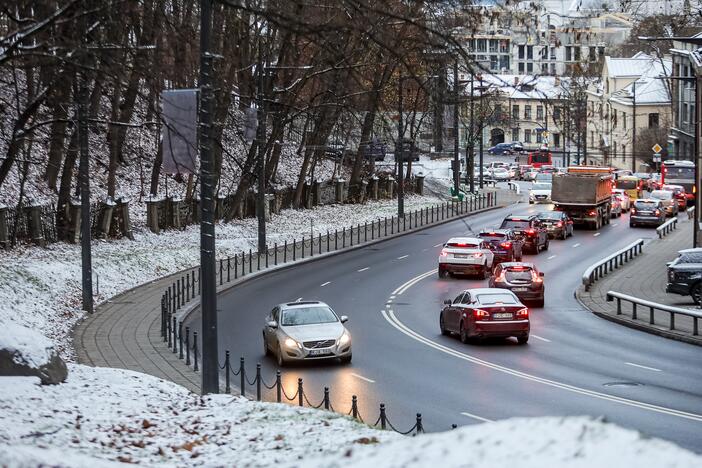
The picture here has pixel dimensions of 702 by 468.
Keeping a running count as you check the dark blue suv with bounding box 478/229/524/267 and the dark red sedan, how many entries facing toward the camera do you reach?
0

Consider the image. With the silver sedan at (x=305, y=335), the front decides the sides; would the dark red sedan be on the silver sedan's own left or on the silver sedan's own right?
on the silver sedan's own left

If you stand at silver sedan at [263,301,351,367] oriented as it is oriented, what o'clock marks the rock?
The rock is roughly at 2 o'clock from the silver sedan.

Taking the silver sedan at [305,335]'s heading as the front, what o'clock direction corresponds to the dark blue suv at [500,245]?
The dark blue suv is roughly at 8 o'clock from the silver sedan.

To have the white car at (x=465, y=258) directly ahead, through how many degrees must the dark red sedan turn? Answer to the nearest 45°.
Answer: approximately 45° to its right

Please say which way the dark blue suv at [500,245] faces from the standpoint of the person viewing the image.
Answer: facing away from the viewer and to the right of the viewer

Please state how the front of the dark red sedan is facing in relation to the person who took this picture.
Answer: facing away from the viewer and to the left of the viewer

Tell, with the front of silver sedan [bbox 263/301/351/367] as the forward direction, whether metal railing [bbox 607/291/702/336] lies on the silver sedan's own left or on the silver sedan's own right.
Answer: on the silver sedan's own left

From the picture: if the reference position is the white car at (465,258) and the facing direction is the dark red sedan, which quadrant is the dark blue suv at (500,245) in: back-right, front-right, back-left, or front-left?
back-left

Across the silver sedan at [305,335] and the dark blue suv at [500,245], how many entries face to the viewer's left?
0

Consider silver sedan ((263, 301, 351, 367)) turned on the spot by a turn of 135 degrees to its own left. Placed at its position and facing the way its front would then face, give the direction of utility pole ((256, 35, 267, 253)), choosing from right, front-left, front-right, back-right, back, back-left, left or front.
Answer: front

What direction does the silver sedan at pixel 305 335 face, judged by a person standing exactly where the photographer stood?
facing the viewer and to the right of the viewer
